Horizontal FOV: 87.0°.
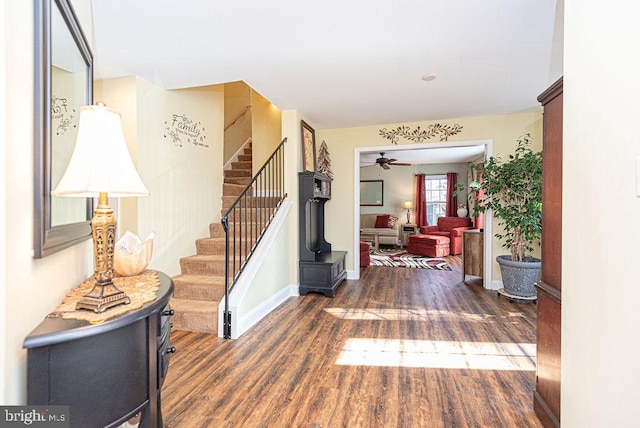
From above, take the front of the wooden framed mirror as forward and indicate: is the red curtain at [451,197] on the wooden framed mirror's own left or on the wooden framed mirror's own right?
on the wooden framed mirror's own left

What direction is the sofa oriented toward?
toward the camera

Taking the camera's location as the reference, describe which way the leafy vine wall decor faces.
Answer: facing the viewer

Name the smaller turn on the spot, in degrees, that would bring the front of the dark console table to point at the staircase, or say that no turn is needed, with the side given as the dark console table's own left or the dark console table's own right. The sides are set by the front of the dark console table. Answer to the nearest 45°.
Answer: approximately 90° to the dark console table's own left

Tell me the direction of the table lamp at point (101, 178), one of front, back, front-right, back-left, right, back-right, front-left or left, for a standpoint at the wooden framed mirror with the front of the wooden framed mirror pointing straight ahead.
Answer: front

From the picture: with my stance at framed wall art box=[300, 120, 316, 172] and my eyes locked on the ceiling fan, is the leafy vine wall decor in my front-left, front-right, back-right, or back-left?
front-right

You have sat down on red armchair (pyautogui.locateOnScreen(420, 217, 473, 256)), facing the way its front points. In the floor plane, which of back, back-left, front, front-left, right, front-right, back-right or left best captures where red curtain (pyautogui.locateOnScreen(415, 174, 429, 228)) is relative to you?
right

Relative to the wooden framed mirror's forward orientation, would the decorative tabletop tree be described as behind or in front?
in front

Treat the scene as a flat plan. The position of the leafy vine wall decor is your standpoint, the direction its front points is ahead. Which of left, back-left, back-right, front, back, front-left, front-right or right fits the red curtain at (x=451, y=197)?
back

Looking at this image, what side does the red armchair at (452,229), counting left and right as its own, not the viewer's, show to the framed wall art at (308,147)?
front

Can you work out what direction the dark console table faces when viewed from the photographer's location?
facing to the right of the viewer

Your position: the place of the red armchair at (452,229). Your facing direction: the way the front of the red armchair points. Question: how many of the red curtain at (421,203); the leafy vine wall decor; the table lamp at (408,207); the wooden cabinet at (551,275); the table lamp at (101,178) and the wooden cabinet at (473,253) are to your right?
2
